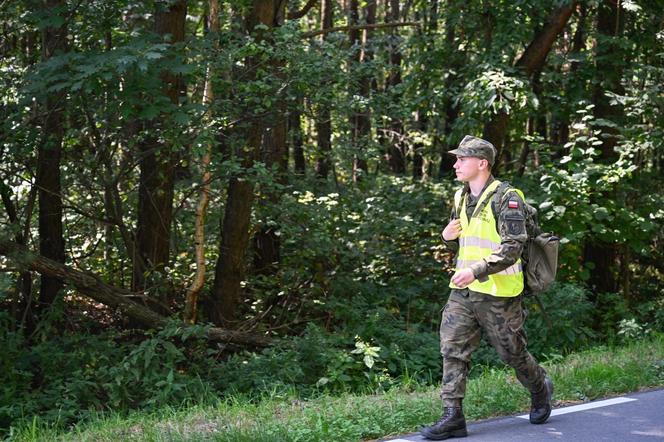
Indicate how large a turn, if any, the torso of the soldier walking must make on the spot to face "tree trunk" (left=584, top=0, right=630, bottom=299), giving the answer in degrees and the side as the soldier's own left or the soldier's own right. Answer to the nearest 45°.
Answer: approximately 135° to the soldier's own right

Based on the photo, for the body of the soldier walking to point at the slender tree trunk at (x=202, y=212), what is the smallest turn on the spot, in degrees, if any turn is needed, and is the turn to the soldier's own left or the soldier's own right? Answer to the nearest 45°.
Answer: approximately 90° to the soldier's own right

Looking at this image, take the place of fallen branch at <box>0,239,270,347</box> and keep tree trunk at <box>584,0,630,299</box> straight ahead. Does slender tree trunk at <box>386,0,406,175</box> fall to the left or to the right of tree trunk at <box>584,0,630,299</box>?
left

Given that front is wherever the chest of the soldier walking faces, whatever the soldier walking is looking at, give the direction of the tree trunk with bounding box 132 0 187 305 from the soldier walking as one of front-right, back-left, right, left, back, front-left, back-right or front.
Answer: right

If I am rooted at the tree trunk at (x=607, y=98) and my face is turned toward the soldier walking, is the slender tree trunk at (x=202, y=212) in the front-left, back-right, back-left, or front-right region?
front-right

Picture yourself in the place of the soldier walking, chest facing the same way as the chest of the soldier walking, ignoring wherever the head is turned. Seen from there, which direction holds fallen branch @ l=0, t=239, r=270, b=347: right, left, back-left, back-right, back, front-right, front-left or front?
right

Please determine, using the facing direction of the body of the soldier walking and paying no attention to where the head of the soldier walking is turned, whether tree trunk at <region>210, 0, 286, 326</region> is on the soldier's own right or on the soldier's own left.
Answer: on the soldier's own right

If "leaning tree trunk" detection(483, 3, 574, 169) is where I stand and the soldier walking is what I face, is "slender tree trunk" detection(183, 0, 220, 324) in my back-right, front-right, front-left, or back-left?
front-right

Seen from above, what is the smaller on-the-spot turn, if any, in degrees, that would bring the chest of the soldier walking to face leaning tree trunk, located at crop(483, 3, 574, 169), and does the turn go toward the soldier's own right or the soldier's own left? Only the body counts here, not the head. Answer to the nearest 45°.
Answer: approximately 135° to the soldier's own right

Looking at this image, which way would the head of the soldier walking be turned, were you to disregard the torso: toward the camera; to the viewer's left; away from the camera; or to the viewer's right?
to the viewer's left

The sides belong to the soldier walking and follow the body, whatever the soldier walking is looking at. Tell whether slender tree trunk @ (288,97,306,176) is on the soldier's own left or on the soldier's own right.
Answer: on the soldier's own right

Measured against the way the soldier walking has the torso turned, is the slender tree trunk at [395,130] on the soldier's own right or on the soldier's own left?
on the soldier's own right
